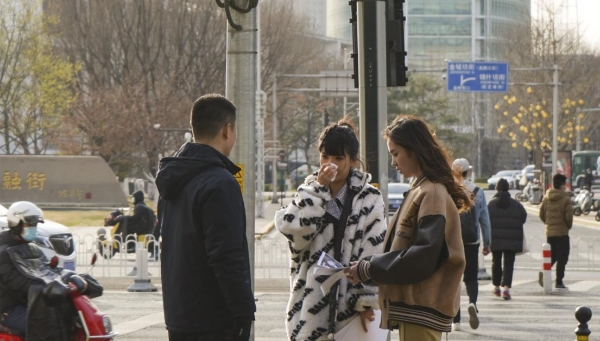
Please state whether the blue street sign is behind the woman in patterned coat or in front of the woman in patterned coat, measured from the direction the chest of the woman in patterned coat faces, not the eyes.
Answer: behind

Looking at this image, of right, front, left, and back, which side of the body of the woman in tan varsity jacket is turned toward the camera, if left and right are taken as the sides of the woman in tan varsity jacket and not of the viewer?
left

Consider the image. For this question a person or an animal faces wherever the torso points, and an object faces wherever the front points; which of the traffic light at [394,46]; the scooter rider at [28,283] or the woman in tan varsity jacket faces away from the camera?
the traffic light

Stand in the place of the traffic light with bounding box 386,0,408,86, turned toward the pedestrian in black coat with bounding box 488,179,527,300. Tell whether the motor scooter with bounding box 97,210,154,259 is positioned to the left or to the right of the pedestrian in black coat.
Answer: left

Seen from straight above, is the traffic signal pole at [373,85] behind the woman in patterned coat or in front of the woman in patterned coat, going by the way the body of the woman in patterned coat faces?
behind

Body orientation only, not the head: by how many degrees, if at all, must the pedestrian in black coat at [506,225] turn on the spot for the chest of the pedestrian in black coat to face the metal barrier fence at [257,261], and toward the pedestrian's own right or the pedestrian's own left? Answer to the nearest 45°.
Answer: approximately 45° to the pedestrian's own left

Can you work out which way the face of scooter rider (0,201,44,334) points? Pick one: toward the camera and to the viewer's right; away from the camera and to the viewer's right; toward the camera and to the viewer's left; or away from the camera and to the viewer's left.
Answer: toward the camera and to the viewer's right

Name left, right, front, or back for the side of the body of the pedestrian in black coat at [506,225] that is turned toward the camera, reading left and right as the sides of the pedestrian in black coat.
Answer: back

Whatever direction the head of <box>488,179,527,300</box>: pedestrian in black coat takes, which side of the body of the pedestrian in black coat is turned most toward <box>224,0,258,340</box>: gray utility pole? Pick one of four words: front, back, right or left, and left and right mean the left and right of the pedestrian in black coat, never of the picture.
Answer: back

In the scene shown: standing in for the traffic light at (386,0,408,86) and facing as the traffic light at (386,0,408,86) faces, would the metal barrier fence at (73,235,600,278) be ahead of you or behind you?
ahead

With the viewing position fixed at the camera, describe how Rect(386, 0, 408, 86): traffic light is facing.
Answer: facing away from the viewer
